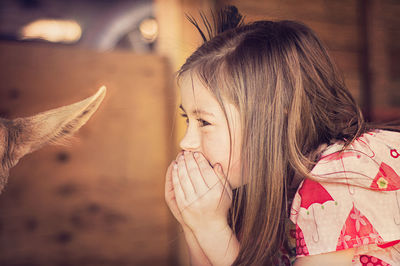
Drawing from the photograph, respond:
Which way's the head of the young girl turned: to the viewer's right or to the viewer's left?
to the viewer's left

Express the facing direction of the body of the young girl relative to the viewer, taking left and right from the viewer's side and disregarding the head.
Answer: facing to the left of the viewer
